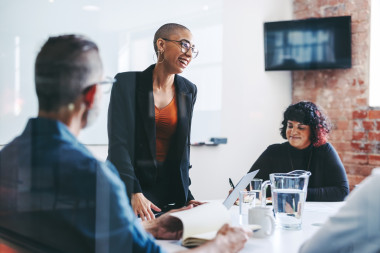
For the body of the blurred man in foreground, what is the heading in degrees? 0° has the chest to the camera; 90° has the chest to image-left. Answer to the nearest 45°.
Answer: approximately 225°

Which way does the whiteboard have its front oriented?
toward the camera

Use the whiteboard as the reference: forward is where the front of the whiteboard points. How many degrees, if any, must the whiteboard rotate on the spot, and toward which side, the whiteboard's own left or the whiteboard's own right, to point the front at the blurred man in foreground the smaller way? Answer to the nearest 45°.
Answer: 0° — it already faces them

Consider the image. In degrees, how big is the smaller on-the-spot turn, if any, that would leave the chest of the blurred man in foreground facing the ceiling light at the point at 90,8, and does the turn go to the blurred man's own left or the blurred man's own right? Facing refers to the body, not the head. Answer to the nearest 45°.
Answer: approximately 45° to the blurred man's own left

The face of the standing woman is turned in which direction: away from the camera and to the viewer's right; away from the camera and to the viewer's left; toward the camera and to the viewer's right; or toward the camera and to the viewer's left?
toward the camera and to the viewer's right

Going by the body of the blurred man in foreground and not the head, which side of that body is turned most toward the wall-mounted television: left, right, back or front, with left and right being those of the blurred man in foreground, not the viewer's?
front

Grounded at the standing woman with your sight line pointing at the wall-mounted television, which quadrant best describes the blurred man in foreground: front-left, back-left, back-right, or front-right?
back-right

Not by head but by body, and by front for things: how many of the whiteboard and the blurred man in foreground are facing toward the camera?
1

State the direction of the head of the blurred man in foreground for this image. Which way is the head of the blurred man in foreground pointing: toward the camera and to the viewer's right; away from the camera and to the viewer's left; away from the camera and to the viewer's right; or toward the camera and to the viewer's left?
away from the camera and to the viewer's right

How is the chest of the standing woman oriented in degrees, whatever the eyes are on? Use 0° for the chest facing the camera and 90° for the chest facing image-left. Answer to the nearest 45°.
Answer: approximately 315°

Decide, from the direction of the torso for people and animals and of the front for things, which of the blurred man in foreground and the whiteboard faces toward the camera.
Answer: the whiteboard

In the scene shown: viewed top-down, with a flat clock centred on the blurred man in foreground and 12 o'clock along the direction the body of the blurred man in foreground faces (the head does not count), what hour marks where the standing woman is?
The standing woman is roughly at 11 o'clock from the blurred man in foreground.

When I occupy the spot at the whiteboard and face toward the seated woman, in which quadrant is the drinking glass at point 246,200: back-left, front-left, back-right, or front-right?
front-right

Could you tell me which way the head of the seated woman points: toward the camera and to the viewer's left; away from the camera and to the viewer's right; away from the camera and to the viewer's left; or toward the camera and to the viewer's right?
toward the camera and to the viewer's left

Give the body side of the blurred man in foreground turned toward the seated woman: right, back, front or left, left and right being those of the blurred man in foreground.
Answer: front
